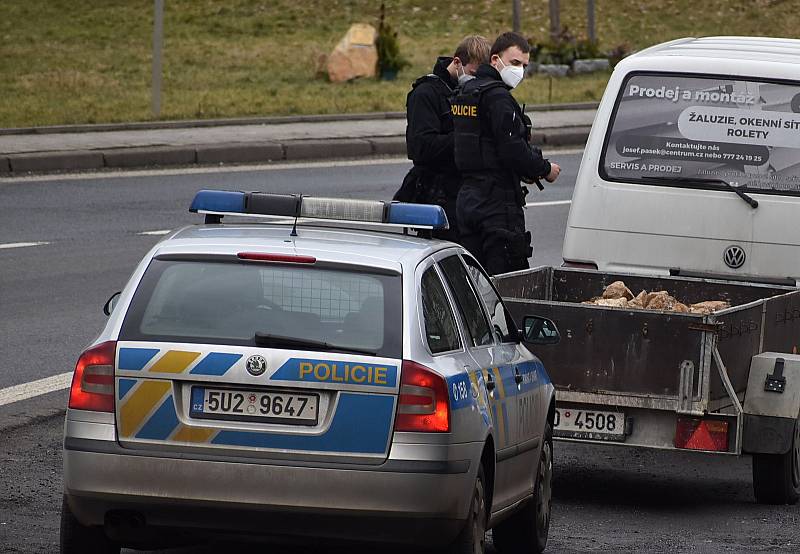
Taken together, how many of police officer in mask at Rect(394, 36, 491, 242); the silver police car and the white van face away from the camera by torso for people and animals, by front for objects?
2

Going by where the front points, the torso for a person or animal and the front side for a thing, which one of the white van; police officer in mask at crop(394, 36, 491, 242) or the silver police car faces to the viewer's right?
the police officer in mask

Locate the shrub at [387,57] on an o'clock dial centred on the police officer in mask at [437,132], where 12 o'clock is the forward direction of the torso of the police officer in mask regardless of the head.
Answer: The shrub is roughly at 9 o'clock from the police officer in mask.

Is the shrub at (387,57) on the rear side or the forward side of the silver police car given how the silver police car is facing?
on the forward side

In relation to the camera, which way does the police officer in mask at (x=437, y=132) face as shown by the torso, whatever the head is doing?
to the viewer's right

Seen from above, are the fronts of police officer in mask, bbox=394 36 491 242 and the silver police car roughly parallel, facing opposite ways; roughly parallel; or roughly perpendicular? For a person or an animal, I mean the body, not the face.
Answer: roughly perpendicular

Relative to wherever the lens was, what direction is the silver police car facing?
facing away from the viewer

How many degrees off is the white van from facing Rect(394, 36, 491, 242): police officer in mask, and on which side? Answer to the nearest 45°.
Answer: approximately 90° to its left

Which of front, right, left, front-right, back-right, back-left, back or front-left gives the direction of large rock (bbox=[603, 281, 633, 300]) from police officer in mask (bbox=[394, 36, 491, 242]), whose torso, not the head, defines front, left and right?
front-right

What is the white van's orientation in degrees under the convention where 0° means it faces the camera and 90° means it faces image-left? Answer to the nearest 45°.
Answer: approximately 180°

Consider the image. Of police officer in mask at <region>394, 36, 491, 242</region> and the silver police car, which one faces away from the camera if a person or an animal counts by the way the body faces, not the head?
the silver police car

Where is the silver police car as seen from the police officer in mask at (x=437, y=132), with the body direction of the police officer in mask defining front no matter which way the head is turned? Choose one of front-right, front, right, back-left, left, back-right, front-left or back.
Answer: right

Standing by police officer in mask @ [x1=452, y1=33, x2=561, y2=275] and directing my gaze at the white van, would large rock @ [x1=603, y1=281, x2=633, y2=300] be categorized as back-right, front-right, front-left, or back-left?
front-right

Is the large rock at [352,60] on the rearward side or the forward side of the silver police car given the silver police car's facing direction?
on the forward side

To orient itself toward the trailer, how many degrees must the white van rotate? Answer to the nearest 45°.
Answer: approximately 180°

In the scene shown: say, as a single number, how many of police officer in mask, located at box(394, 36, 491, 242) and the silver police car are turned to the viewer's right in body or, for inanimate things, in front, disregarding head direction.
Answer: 1
